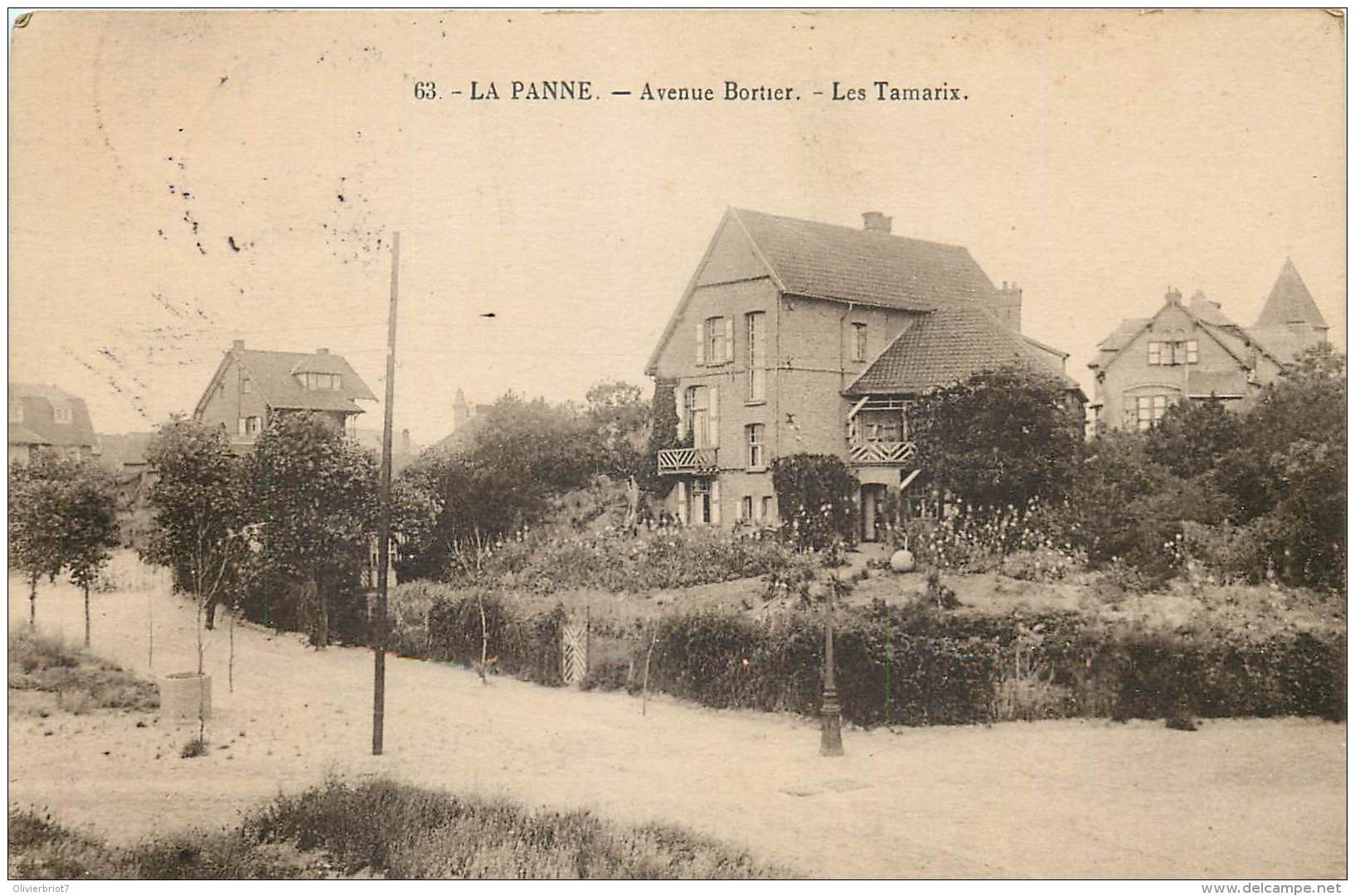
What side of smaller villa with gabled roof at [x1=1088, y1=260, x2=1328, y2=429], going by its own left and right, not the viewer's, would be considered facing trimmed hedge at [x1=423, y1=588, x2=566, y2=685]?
front

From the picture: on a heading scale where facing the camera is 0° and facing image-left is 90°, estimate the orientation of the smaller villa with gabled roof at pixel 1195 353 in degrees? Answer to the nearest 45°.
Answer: approximately 0°

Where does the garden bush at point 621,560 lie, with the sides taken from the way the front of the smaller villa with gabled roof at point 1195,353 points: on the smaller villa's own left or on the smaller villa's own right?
on the smaller villa's own right

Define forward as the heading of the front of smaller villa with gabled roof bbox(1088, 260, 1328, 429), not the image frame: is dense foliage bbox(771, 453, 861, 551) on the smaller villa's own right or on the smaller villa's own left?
on the smaller villa's own right
